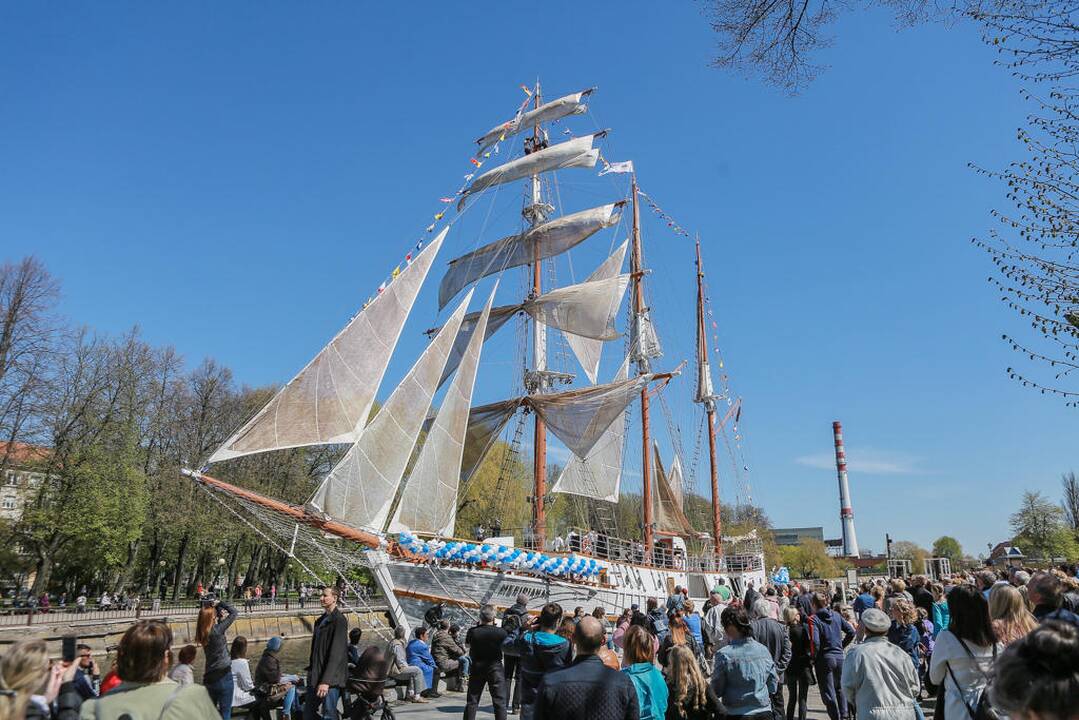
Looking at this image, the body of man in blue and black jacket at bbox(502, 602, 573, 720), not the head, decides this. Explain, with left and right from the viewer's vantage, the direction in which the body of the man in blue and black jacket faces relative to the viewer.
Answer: facing away from the viewer

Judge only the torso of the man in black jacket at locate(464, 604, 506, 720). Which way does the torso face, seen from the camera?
away from the camera

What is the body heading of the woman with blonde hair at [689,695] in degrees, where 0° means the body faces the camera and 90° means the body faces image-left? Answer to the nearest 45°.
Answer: approximately 180°

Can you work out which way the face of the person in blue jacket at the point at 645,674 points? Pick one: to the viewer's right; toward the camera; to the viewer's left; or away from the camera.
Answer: away from the camera

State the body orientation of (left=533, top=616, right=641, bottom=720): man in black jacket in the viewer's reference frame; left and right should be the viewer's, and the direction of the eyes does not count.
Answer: facing away from the viewer

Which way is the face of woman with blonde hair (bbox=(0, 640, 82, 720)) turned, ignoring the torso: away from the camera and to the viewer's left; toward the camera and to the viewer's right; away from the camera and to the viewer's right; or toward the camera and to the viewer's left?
away from the camera and to the viewer's right

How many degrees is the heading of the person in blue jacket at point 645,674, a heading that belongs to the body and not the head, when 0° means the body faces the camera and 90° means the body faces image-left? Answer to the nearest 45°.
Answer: approximately 180°

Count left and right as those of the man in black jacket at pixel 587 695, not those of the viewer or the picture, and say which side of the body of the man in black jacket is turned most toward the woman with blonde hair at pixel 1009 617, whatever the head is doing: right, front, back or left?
right

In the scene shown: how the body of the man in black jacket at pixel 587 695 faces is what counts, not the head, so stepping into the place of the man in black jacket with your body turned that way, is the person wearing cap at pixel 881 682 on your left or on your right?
on your right

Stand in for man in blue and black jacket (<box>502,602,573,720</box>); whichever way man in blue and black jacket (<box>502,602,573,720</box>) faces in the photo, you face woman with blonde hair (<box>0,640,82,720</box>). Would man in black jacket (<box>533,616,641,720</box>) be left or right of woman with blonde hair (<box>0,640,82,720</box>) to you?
left

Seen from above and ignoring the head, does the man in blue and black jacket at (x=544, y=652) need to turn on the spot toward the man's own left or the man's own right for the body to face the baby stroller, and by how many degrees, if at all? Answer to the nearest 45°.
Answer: approximately 45° to the man's own left
